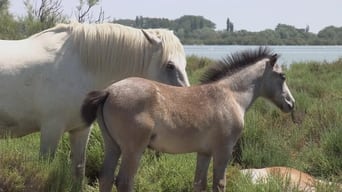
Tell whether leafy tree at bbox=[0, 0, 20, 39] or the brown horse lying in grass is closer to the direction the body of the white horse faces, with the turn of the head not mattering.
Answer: the brown horse lying in grass

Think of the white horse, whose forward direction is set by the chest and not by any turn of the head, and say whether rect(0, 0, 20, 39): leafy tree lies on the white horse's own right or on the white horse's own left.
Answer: on the white horse's own left

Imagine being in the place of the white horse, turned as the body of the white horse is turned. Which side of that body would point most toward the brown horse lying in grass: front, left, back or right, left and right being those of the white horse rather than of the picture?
front

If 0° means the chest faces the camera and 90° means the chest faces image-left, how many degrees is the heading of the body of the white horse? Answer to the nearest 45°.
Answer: approximately 270°
